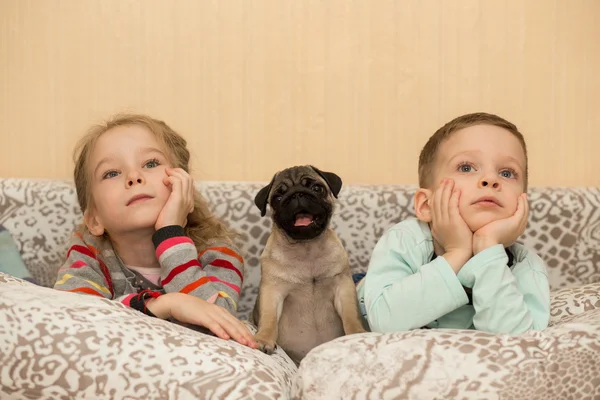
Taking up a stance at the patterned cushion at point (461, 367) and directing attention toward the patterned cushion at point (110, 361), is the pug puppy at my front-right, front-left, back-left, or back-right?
front-right

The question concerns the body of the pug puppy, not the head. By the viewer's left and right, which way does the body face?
facing the viewer

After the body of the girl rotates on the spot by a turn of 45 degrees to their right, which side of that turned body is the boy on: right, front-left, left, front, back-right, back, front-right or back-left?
left

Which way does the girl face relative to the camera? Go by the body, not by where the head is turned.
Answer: toward the camera

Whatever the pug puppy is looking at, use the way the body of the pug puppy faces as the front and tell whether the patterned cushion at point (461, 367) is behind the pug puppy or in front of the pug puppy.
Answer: in front

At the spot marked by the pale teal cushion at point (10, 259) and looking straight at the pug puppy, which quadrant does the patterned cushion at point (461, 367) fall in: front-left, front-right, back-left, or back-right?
front-right

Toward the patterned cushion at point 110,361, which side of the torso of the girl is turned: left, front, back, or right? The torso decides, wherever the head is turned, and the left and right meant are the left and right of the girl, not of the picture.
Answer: front

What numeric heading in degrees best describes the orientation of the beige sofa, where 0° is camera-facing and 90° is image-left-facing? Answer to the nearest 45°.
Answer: approximately 0°

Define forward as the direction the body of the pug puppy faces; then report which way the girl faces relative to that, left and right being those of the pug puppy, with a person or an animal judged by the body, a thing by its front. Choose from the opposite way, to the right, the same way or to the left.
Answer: the same way
